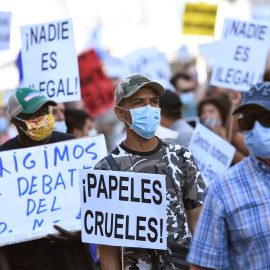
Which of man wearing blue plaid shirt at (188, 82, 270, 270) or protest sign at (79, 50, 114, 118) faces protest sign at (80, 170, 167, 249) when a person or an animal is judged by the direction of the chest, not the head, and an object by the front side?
protest sign at (79, 50, 114, 118)

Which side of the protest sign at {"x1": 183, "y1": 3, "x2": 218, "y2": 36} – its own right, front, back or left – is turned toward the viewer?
front

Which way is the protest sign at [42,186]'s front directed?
toward the camera

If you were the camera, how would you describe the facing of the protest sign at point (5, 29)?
facing the viewer

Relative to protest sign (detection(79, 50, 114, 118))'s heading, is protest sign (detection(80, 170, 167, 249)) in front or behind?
in front

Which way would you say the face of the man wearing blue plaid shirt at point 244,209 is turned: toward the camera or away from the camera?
toward the camera

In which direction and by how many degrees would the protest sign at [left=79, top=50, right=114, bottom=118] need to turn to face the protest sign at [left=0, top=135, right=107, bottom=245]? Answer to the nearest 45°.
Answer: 0° — it already faces it

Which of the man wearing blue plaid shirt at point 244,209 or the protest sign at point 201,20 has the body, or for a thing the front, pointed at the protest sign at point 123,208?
the protest sign at point 201,20

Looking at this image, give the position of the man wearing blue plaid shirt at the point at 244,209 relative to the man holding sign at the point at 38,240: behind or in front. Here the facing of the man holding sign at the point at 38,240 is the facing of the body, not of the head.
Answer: in front

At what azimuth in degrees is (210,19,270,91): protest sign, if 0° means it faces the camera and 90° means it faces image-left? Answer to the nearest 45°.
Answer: approximately 0°

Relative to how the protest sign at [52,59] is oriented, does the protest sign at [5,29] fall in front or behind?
behind

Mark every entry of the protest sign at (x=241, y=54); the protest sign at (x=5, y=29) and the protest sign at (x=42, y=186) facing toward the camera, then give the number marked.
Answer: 3

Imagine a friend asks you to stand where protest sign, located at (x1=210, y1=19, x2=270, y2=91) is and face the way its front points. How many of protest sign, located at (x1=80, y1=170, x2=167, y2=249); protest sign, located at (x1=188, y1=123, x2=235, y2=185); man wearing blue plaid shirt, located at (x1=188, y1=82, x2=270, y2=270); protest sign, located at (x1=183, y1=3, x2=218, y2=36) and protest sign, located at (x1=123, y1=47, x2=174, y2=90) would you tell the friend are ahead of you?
3

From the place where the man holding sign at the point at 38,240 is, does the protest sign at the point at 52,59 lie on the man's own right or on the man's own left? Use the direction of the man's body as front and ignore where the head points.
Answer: on the man's own left
